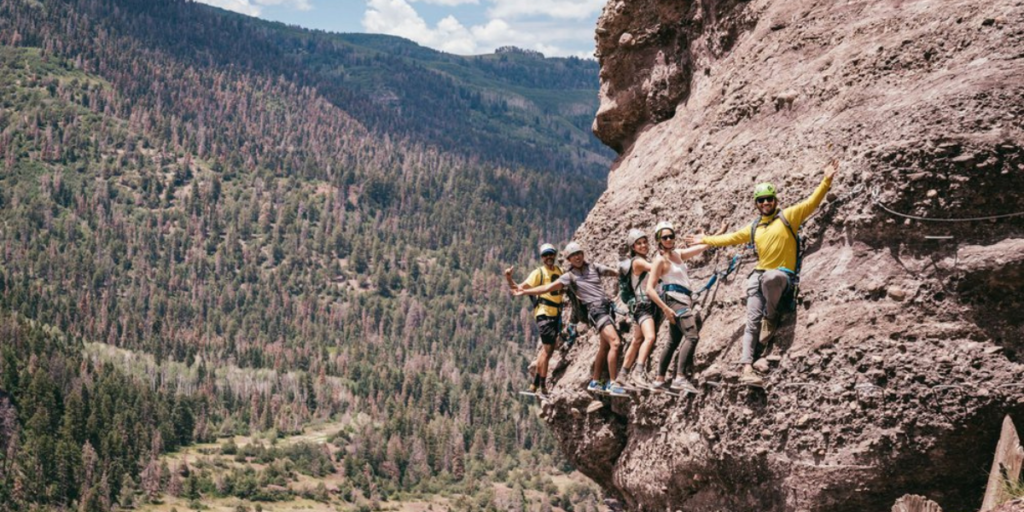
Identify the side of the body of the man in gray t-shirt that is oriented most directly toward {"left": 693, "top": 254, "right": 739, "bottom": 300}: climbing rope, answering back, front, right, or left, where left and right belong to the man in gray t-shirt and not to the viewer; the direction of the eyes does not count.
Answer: left

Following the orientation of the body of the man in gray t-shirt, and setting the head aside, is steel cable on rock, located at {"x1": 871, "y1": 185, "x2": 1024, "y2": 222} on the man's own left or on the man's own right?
on the man's own left

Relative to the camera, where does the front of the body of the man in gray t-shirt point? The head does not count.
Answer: toward the camera

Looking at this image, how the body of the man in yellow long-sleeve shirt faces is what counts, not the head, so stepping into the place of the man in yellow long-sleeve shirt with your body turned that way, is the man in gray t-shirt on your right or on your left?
on your right

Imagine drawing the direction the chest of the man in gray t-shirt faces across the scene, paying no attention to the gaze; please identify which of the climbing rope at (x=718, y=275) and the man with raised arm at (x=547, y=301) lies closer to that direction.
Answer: the climbing rope

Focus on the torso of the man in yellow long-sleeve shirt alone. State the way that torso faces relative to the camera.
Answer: toward the camera

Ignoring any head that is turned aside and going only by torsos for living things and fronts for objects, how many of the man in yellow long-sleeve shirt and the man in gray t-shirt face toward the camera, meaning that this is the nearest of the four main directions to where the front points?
2

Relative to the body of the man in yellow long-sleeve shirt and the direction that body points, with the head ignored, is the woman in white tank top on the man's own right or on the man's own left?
on the man's own right

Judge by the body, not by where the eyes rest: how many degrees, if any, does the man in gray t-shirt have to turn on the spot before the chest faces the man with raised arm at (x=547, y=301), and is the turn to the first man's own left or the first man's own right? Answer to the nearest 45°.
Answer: approximately 135° to the first man's own right

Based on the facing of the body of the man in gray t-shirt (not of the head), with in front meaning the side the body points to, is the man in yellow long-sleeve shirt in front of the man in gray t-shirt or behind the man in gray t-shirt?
in front
